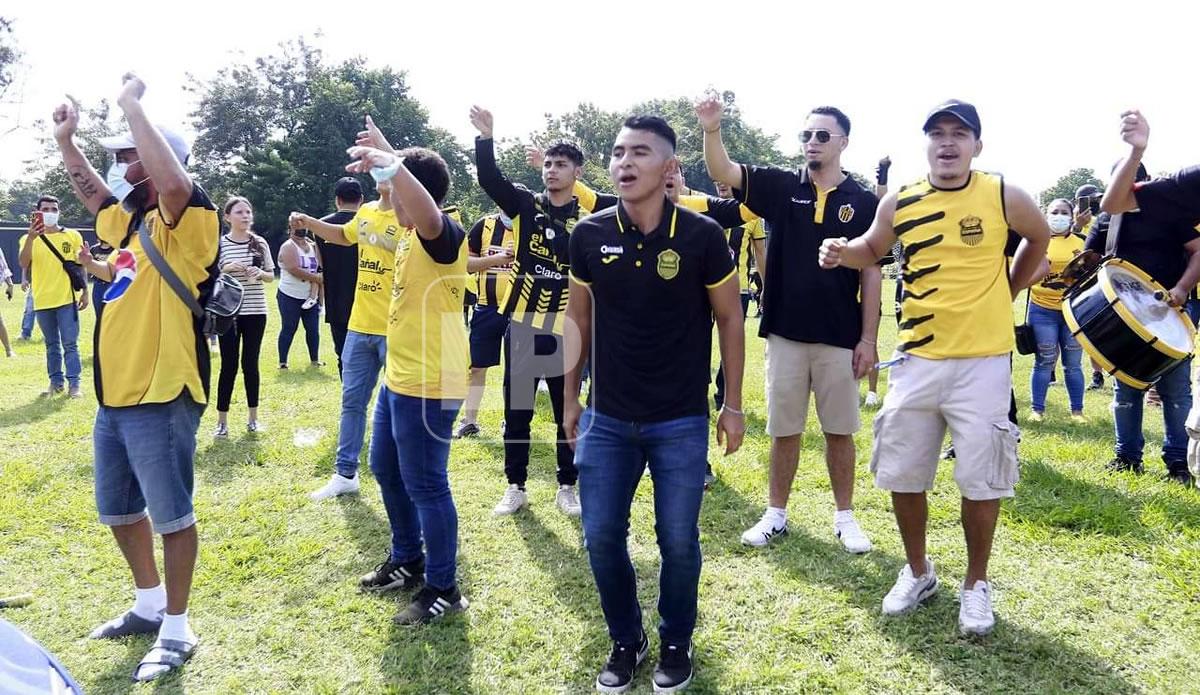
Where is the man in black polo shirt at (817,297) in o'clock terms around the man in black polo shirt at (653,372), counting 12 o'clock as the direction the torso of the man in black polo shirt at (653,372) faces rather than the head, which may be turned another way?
the man in black polo shirt at (817,297) is roughly at 7 o'clock from the man in black polo shirt at (653,372).

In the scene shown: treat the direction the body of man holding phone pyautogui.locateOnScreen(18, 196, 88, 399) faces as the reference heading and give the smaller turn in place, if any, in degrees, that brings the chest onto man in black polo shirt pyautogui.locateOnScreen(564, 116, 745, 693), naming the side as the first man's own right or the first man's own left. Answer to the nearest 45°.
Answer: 0° — they already face them

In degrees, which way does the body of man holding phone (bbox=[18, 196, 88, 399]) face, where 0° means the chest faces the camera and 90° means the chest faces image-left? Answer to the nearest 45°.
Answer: approximately 0°

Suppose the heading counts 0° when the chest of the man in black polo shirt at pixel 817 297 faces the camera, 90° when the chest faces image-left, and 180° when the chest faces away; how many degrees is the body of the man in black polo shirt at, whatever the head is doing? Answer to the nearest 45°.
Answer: approximately 0°

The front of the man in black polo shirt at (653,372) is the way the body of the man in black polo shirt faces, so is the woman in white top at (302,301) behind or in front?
behind

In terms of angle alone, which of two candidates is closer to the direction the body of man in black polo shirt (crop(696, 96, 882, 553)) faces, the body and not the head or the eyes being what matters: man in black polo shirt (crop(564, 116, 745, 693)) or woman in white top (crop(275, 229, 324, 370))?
the man in black polo shirt

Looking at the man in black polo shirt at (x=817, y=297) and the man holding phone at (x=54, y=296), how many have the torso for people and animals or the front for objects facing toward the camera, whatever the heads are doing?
2

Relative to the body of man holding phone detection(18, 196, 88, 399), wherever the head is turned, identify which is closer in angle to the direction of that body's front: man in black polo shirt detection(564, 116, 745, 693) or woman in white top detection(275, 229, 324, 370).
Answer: the man in black polo shirt

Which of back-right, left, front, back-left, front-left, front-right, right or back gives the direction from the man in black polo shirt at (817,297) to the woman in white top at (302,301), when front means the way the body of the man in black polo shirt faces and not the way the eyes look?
back-right

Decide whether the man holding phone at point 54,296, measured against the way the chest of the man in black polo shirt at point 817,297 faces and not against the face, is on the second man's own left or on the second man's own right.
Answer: on the second man's own right
